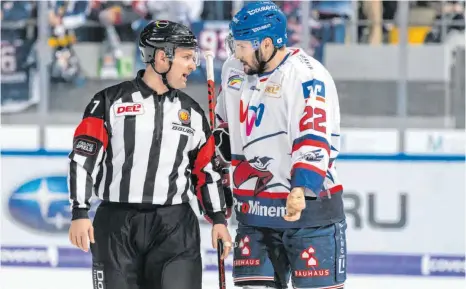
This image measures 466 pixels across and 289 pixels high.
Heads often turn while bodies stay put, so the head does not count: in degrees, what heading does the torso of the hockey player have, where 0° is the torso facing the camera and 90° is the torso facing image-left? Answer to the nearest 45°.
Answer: approximately 45°

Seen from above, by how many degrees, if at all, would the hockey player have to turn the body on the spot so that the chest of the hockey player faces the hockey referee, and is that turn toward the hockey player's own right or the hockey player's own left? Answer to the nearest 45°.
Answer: approximately 45° to the hockey player's own right

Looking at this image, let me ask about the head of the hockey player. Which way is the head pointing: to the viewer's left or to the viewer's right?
to the viewer's left

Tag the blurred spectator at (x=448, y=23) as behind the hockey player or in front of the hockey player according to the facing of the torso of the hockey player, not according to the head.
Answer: behind

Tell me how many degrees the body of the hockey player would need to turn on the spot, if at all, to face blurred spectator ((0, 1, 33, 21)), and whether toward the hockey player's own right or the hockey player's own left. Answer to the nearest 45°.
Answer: approximately 90° to the hockey player's own right
